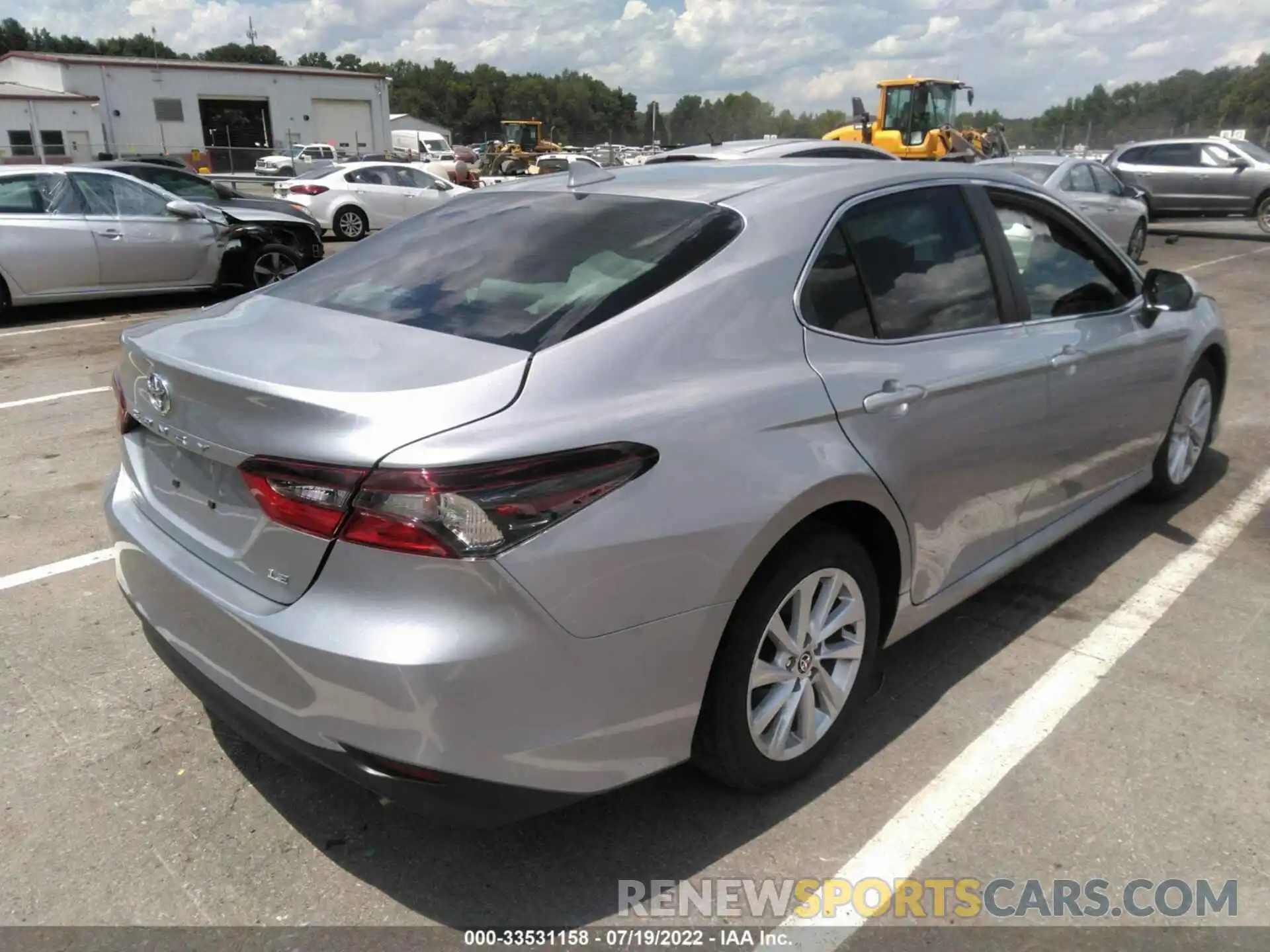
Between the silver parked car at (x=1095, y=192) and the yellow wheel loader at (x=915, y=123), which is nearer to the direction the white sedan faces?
the yellow wheel loader

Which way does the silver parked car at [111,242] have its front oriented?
to the viewer's right

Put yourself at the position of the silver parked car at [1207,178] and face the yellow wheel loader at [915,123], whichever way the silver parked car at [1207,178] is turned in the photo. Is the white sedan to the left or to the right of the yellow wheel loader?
left

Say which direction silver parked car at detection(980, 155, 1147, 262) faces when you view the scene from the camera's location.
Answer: facing away from the viewer and to the right of the viewer

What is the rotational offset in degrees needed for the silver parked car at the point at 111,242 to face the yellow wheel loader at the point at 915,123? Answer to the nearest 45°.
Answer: approximately 45° to its left

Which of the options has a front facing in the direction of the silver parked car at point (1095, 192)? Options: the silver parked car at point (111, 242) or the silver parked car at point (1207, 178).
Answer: the silver parked car at point (111, 242)

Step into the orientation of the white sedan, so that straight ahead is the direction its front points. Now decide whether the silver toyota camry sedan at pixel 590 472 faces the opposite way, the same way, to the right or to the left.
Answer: the same way

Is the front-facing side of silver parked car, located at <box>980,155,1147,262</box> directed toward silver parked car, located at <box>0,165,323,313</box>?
no

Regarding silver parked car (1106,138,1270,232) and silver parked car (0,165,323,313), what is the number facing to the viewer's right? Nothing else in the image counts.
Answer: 2

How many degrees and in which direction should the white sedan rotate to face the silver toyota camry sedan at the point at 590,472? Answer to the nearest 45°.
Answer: approximately 135° to its right

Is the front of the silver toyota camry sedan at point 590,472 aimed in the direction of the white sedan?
no

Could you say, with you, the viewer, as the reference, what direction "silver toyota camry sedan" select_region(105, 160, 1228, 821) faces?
facing away from the viewer and to the right of the viewer

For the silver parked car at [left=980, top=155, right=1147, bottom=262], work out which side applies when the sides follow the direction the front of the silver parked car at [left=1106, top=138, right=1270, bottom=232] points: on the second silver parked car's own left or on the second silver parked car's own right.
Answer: on the second silver parked car's own right

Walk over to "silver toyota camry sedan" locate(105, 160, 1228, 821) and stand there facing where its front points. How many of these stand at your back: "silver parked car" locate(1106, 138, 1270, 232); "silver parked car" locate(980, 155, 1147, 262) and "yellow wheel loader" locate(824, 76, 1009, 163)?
0

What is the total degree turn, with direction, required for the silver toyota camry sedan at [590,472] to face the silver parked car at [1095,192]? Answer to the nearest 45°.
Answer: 0° — it already faces it

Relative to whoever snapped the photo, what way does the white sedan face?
facing away from the viewer and to the right of the viewer

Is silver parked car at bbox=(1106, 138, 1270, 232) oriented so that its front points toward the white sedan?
no

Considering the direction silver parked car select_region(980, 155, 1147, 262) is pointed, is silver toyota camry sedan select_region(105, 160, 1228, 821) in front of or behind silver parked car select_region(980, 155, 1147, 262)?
behind

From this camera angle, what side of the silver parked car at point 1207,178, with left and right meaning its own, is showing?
right

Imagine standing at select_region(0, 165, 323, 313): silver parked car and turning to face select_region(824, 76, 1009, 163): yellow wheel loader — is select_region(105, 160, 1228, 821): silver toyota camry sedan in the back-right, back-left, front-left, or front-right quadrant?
back-right
